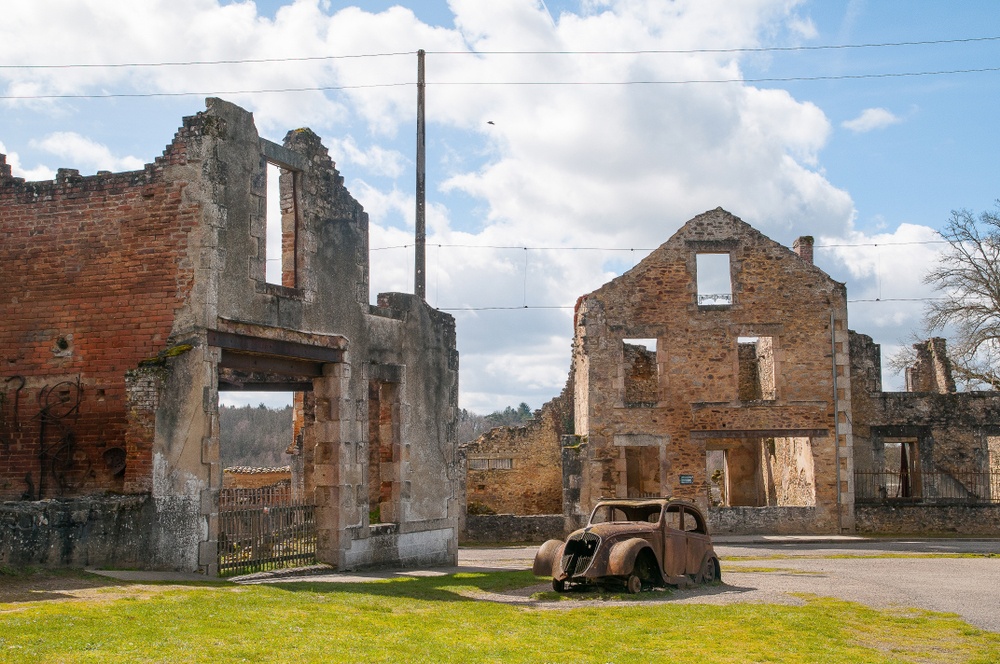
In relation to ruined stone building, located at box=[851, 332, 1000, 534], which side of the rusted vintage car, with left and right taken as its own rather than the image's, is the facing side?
back

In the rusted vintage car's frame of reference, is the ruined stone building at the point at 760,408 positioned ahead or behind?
behind

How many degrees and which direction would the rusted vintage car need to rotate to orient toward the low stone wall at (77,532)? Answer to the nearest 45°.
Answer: approximately 45° to its right

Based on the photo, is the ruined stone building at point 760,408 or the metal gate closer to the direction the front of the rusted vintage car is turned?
the metal gate

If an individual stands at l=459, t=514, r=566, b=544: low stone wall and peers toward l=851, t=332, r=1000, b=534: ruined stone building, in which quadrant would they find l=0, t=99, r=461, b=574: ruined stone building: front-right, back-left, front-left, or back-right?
back-right

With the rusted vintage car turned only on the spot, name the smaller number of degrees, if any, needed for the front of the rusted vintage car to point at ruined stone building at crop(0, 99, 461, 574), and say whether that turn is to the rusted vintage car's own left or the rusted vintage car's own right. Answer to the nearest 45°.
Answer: approximately 45° to the rusted vintage car's own right

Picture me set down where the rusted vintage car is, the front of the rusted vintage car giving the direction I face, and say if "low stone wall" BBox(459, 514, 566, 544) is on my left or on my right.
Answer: on my right

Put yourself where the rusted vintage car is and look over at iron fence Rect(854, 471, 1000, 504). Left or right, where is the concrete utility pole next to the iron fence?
left

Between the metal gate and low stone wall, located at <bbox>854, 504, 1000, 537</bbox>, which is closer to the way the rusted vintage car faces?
the metal gate

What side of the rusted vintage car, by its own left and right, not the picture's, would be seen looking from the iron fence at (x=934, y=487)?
back

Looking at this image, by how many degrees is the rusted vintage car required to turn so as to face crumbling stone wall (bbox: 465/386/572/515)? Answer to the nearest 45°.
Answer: approximately 135° to its right

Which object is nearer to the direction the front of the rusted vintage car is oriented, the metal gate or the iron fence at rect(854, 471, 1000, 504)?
the metal gate

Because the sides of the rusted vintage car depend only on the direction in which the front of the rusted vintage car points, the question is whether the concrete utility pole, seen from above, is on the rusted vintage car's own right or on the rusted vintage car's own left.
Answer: on the rusted vintage car's own right

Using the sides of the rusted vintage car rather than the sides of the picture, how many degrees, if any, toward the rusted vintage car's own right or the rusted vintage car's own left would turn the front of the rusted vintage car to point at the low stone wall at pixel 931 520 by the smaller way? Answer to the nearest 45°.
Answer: approximately 180°
